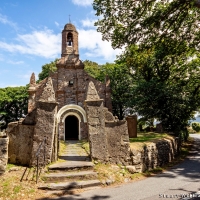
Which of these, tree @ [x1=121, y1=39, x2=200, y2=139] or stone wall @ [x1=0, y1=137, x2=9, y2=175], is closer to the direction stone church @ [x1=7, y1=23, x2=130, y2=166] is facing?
the stone wall

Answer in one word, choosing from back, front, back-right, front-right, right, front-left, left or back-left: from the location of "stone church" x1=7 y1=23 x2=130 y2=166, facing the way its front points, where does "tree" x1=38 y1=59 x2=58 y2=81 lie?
back

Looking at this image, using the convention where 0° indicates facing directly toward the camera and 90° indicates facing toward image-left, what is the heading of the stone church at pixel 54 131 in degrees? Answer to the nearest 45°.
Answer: approximately 0°

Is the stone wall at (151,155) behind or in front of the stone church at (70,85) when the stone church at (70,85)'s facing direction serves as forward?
in front

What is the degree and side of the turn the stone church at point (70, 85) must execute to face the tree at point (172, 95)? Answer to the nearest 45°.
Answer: approximately 45° to its left
